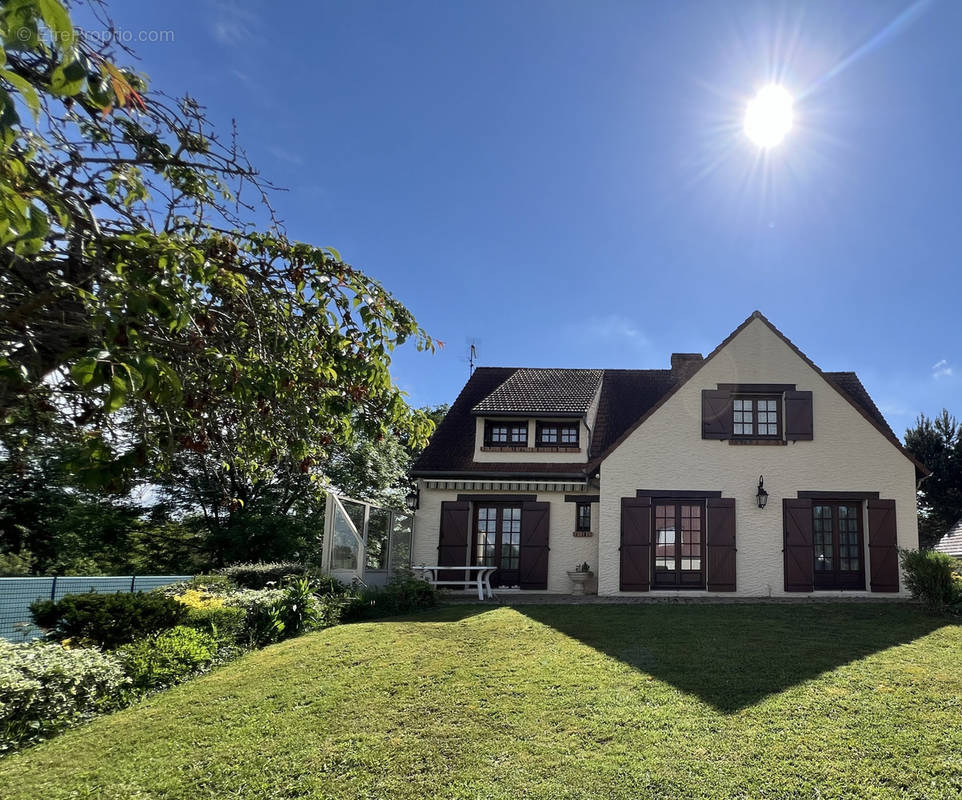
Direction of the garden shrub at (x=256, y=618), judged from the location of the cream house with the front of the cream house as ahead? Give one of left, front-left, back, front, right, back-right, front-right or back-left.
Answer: front-right

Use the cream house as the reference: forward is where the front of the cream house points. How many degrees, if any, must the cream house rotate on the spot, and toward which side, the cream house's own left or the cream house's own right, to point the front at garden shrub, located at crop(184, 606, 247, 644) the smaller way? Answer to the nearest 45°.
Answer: approximately 45° to the cream house's own right

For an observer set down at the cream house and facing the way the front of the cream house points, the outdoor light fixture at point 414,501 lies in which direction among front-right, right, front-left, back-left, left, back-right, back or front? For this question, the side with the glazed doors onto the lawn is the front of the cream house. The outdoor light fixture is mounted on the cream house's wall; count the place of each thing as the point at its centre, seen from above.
right

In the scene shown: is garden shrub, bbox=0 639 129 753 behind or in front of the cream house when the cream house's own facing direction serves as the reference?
in front

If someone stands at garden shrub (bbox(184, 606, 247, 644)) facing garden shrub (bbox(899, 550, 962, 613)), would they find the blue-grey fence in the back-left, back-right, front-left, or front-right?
back-left

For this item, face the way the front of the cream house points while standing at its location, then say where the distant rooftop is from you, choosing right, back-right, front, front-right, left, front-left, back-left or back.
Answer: back-left

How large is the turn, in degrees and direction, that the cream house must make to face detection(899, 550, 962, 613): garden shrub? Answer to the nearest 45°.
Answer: approximately 45° to its left

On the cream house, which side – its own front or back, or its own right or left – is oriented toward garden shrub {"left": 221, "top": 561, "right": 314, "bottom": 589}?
right

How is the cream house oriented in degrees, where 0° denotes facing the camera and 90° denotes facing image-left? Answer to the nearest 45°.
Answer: approximately 0°
